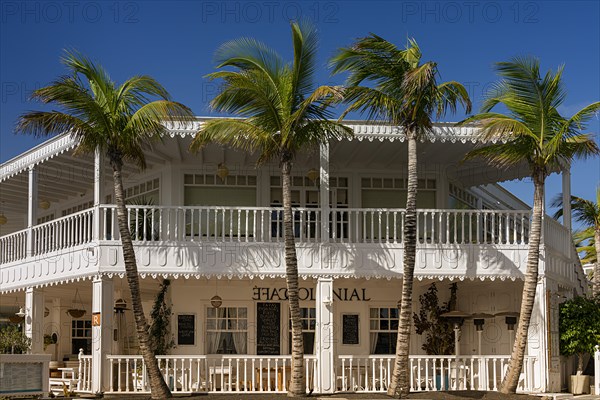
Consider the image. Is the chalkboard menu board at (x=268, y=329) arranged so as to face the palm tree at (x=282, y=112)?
yes

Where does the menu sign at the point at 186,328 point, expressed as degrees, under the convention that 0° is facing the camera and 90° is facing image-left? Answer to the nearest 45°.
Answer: approximately 0°

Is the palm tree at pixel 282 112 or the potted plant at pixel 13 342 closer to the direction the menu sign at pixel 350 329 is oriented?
the palm tree

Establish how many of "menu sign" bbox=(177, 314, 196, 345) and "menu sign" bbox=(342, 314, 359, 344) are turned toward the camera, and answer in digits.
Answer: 2

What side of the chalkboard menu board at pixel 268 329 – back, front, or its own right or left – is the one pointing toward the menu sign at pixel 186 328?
right
